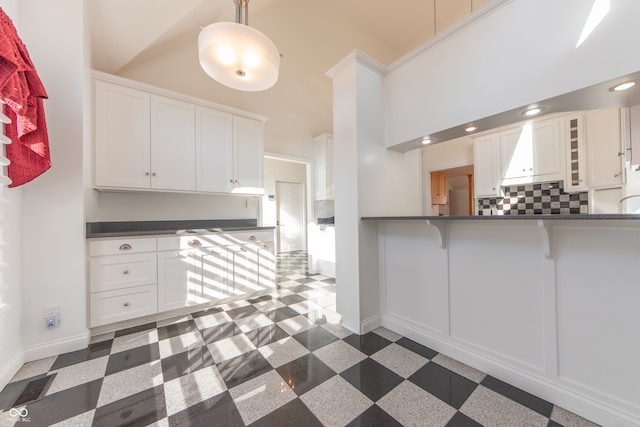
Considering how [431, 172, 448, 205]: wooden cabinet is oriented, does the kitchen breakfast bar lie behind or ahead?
ahead

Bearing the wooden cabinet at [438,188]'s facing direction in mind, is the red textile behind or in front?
in front

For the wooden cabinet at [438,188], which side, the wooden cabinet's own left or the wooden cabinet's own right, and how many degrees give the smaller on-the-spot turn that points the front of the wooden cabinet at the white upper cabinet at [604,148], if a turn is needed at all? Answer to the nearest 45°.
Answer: approximately 45° to the wooden cabinet's own left

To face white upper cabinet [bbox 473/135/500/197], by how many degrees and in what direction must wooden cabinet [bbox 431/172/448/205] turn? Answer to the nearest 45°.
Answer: approximately 45° to its left

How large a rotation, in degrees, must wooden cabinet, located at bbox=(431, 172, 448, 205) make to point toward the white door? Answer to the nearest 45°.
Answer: approximately 90° to its right

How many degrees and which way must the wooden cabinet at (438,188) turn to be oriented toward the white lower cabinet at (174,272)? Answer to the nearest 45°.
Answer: approximately 45° to its right

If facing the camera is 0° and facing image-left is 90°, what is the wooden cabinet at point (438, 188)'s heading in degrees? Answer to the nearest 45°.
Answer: approximately 0°

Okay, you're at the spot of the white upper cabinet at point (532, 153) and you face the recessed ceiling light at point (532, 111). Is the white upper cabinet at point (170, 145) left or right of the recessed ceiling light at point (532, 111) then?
right

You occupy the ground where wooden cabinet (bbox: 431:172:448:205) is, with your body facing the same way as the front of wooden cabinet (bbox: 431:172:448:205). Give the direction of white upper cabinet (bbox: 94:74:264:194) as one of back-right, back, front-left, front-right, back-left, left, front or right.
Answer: front-right
